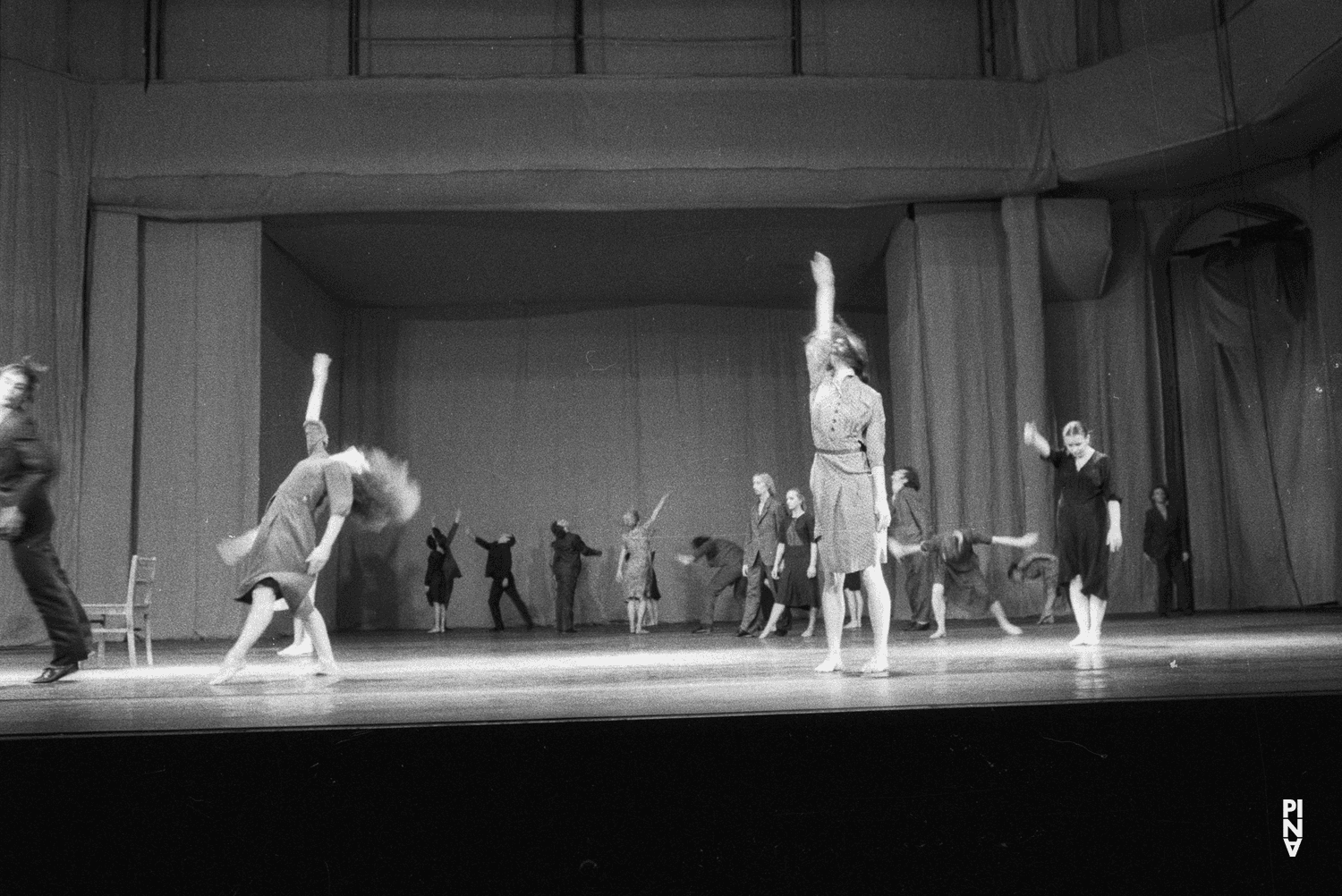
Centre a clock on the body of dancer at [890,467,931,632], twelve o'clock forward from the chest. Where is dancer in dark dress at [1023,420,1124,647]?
The dancer in dark dress is roughly at 8 o'clock from the dancer.

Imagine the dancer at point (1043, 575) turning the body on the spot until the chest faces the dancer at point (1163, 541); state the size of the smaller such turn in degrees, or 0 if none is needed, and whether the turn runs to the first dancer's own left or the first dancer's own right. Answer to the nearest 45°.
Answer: approximately 135° to the first dancer's own right

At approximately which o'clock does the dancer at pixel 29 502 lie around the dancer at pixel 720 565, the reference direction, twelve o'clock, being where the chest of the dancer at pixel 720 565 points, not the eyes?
the dancer at pixel 29 502 is roughly at 10 o'clock from the dancer at pixel 720 565.

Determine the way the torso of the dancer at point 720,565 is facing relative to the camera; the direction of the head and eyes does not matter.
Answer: to the viewer's left

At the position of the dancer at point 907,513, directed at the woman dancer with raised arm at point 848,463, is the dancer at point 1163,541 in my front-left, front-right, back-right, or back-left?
back-left

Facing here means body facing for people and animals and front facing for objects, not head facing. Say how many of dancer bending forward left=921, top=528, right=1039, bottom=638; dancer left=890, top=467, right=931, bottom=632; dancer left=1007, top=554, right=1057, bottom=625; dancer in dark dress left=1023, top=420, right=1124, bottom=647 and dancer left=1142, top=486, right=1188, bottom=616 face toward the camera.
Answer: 3

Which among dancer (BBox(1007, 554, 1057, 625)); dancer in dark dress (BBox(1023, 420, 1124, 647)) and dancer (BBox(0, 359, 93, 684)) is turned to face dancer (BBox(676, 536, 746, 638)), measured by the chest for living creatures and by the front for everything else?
dancer (BBox(1007, 554, 1057, 625))

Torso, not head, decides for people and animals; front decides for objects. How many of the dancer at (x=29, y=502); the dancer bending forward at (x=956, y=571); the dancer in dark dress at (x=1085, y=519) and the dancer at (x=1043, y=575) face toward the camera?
2

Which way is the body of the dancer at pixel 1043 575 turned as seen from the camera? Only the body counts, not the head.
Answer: to the viewer's left

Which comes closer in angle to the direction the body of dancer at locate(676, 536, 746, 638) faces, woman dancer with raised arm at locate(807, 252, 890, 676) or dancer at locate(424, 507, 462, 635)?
the dancer

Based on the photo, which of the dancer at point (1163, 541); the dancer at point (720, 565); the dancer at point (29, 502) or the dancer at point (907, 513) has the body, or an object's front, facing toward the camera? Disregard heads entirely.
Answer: the dancer at point (1163, 541)

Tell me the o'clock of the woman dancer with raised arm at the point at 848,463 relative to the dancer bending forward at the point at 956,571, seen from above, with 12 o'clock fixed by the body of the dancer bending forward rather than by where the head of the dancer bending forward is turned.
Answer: The woman dancer with raised arm is roughly at 12 o'clock from the dancer bending forward.

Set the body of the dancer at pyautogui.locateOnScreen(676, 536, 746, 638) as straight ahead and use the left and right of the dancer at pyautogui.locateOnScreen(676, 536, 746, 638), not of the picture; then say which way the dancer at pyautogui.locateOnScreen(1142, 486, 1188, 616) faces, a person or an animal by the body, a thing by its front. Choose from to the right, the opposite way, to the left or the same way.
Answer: to the left
